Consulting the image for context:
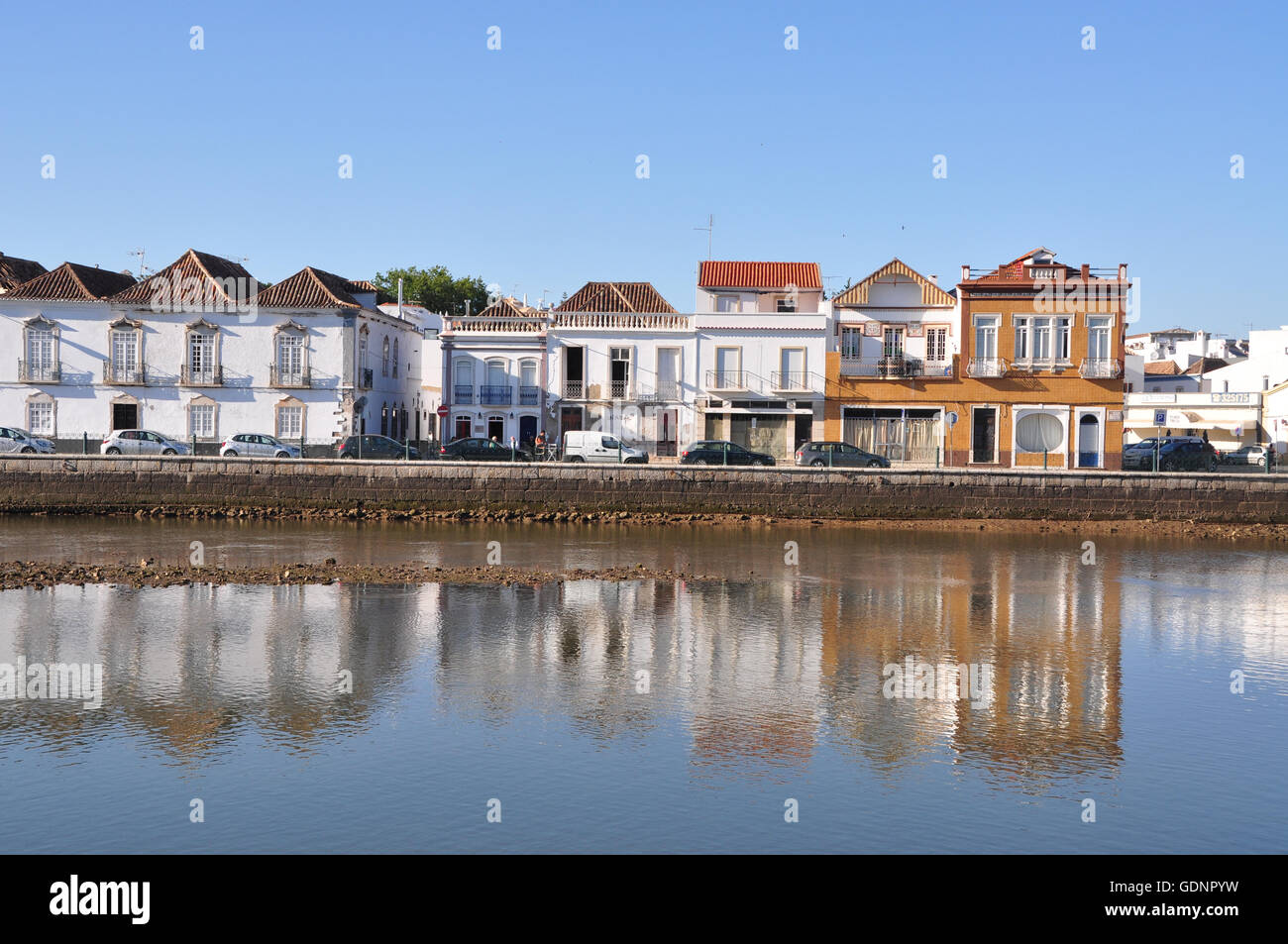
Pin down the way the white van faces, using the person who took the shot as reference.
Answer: facing to the right of the viewer
